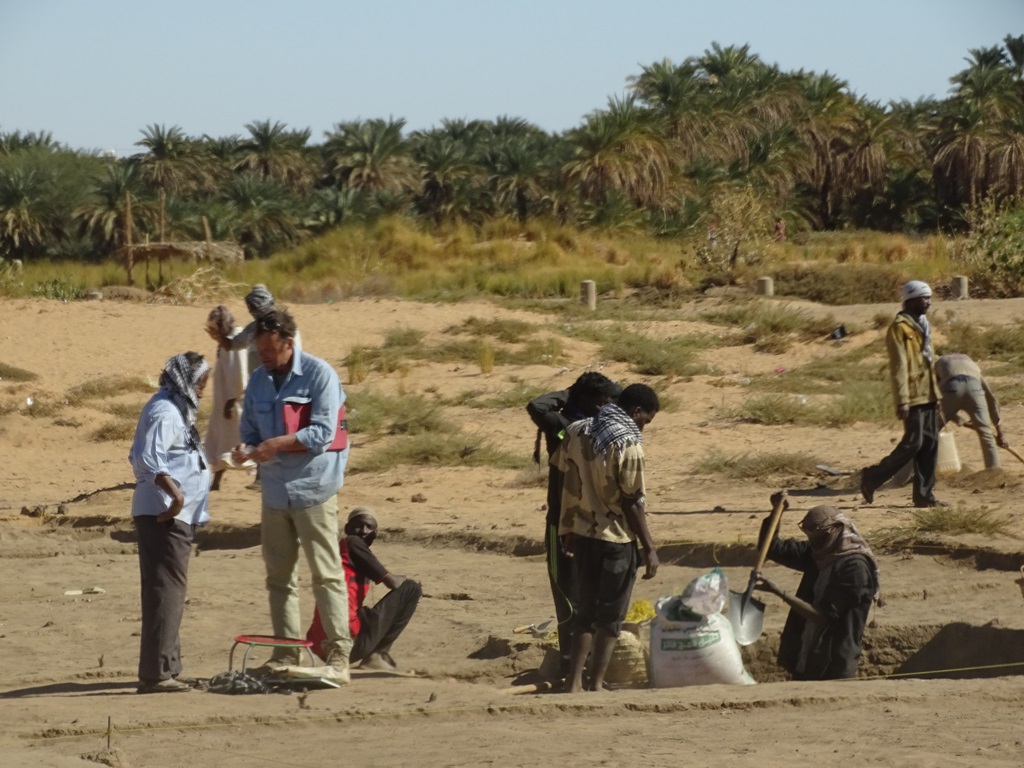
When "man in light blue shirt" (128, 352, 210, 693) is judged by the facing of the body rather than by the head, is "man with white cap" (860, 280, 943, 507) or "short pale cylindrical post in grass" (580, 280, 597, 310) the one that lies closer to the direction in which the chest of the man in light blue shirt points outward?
the man with white cap

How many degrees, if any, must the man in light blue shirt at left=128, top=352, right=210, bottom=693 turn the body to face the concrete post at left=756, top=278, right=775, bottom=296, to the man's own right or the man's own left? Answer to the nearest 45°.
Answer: approximately 45° to the man's own left

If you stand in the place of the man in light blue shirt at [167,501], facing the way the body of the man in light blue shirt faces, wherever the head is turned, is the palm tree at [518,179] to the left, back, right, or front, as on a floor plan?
left

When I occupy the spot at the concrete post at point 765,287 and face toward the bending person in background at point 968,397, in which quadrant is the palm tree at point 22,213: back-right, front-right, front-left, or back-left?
back-right

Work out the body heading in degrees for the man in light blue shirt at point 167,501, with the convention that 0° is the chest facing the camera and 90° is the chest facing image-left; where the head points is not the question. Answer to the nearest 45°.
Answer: approximately 270°

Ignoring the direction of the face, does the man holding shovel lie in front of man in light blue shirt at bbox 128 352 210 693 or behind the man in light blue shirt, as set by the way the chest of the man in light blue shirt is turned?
in front

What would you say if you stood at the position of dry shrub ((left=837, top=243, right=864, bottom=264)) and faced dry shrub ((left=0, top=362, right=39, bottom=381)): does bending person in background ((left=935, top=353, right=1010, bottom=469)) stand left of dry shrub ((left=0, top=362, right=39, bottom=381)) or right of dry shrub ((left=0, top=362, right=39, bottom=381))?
left

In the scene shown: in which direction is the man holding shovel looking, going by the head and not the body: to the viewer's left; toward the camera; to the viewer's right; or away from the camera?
to the viewer's left

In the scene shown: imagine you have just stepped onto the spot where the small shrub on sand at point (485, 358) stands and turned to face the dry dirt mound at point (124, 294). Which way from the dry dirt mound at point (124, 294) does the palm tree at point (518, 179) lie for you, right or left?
right
